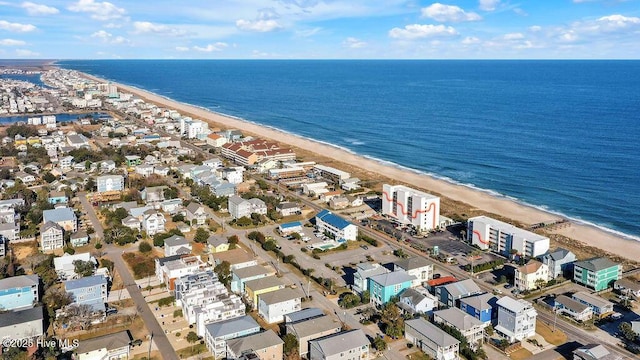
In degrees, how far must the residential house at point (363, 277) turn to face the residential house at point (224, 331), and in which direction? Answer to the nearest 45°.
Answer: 0° — it already faces it

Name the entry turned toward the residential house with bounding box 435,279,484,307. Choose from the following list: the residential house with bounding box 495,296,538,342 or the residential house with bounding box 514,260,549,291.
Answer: the residential house with bounding box 514,260,549,291

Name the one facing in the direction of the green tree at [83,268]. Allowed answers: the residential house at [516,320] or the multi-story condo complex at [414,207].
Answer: the multi-story condo complex

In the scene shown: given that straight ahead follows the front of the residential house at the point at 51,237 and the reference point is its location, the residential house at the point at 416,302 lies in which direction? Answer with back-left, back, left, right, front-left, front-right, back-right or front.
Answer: front-left

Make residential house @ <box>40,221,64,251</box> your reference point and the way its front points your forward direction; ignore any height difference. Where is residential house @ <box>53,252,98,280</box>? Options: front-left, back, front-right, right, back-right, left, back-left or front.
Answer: front

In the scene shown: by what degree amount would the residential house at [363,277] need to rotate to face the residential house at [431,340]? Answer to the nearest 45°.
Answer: approximately 90° to its left

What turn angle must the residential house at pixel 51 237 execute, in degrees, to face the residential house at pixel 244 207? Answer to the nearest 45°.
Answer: approximately 90° to its left

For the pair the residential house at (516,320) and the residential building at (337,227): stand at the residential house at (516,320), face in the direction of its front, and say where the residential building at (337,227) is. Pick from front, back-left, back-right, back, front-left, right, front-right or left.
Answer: back

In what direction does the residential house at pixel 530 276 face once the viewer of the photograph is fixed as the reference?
facing the viewer and to the left of the viewer

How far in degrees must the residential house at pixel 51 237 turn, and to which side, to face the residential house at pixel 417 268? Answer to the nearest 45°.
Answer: approximately 45° to its left
